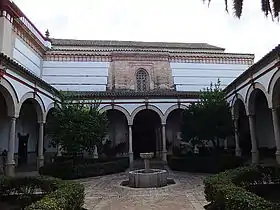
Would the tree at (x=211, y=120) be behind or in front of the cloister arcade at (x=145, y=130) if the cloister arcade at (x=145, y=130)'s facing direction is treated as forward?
in front

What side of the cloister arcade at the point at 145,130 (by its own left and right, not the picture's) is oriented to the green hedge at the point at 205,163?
left

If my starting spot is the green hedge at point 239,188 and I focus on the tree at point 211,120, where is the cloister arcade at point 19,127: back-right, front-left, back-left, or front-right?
front-left

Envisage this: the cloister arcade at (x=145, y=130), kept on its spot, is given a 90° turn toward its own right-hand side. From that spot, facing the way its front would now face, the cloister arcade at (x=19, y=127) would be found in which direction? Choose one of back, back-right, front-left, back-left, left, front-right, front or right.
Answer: front-left

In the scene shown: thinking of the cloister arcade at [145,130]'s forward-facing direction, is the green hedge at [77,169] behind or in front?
in front

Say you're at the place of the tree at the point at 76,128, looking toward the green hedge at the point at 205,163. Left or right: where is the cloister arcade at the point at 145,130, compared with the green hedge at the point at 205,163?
left

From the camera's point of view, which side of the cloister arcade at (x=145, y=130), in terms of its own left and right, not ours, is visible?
front

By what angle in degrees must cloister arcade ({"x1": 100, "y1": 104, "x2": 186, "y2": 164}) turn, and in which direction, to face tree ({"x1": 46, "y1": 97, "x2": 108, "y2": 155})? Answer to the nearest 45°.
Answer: approximately 45° to its right

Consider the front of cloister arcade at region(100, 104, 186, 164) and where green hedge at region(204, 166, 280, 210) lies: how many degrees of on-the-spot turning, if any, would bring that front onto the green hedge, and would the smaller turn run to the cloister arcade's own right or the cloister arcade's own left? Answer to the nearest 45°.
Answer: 0° — it already faces it
